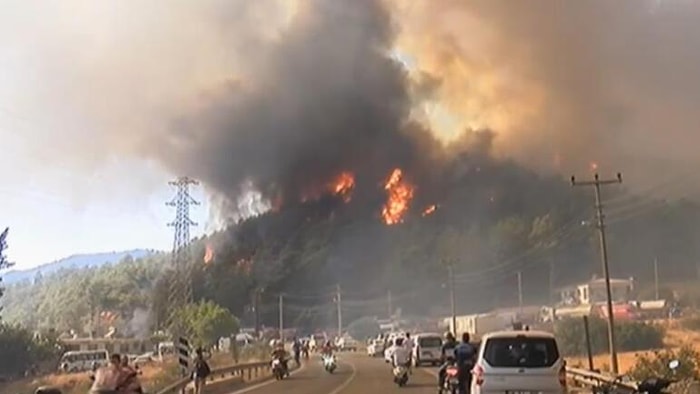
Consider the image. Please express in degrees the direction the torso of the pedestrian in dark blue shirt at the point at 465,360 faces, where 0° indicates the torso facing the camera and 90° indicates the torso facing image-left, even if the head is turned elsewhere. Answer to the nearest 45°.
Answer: approximately 180°

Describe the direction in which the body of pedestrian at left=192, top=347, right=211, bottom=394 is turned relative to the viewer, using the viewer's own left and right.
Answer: facing away from the viewer

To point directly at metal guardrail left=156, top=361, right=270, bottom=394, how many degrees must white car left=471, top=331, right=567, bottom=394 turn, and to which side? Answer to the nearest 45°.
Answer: approximately 45° to its left

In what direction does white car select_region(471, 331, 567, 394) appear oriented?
away from the camera

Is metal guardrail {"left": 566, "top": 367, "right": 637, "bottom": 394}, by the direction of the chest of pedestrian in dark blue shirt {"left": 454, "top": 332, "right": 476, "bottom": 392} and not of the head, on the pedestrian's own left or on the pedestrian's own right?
on the pedestrian's own right

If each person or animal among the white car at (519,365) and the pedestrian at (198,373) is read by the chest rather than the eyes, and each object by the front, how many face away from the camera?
2

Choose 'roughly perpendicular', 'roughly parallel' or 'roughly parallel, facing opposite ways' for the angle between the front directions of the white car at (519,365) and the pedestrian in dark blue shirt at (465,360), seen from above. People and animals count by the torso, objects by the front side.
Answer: roughly parallel

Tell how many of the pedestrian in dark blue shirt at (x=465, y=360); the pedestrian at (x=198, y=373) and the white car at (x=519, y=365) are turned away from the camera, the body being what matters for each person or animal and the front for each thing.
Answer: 3

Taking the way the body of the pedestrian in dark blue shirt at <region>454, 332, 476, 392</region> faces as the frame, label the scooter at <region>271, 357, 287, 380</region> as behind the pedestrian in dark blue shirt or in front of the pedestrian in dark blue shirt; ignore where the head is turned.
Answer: in front
